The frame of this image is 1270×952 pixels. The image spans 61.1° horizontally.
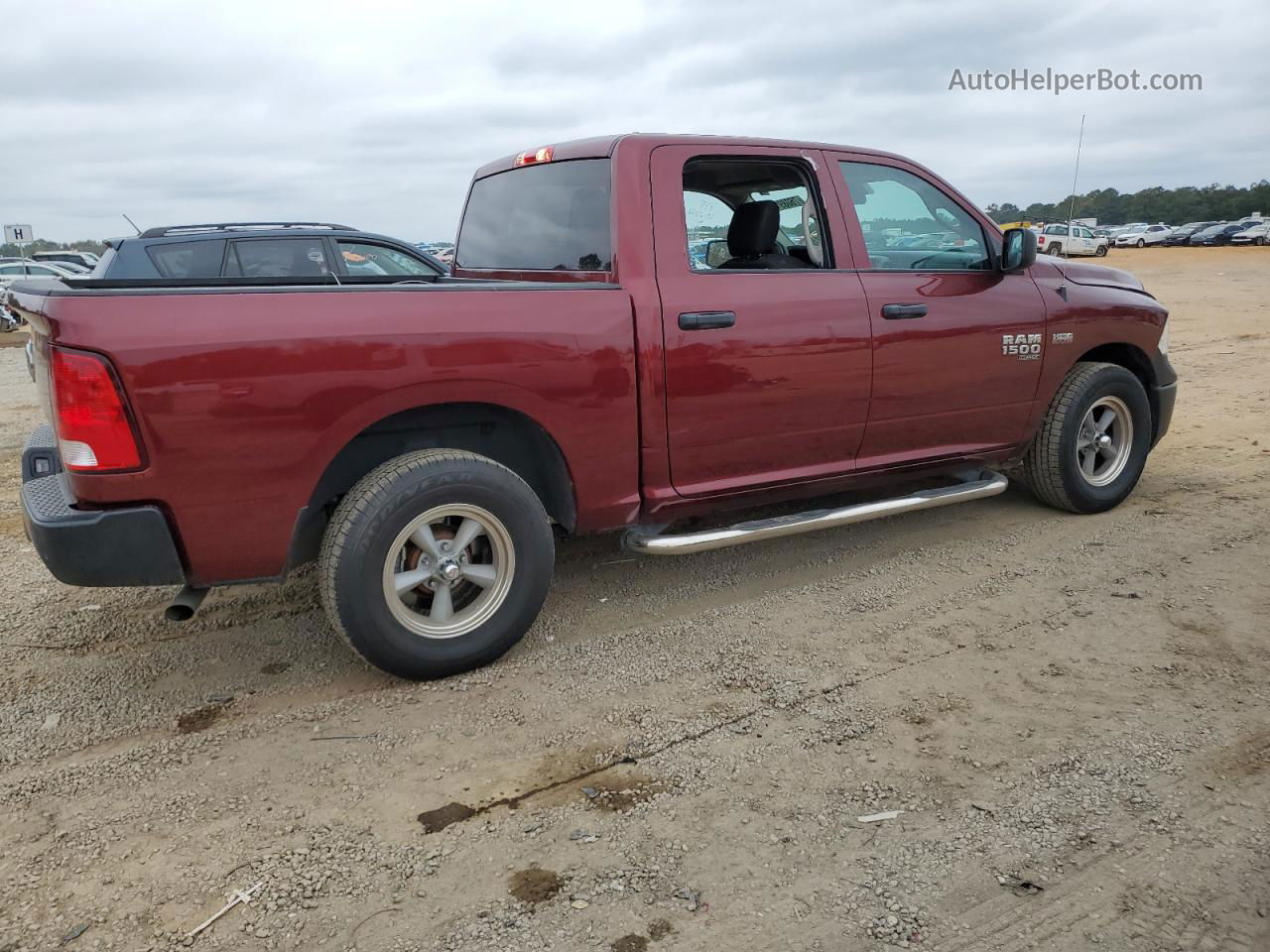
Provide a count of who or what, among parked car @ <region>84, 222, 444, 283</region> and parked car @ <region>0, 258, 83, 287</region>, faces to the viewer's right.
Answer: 2

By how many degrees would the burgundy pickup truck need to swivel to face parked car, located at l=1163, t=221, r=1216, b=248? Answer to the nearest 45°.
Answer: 0° — it already faces it

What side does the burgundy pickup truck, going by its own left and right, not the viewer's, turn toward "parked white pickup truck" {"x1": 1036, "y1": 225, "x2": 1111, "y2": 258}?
front

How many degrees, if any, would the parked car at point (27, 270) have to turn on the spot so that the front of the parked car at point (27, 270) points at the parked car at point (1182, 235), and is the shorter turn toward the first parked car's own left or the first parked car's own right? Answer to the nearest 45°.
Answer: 0° — it already faces it

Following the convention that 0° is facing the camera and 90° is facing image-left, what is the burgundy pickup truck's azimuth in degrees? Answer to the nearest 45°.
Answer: approximately 225°

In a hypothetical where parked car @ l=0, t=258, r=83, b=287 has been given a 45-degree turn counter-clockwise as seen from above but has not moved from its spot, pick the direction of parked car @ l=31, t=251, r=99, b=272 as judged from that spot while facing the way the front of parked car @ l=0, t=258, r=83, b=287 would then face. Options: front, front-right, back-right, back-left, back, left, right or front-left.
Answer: front-left

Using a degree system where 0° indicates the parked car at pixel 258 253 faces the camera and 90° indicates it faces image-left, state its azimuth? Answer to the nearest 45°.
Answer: approximately 270°

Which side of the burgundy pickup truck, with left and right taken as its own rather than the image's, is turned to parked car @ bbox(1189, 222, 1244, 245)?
front

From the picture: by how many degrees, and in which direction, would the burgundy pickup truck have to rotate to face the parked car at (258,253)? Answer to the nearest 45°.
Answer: approximately 90° to its left

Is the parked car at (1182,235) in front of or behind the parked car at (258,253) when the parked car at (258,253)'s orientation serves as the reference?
in front

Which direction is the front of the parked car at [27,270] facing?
to the viewer's right

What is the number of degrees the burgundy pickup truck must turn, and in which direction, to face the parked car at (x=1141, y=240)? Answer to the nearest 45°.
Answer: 0° — it already faces it

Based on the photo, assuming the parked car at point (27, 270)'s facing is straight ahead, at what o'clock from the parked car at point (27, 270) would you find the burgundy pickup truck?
The burgundy pickup truck is roughly at 3 o'clock from the parked car.
